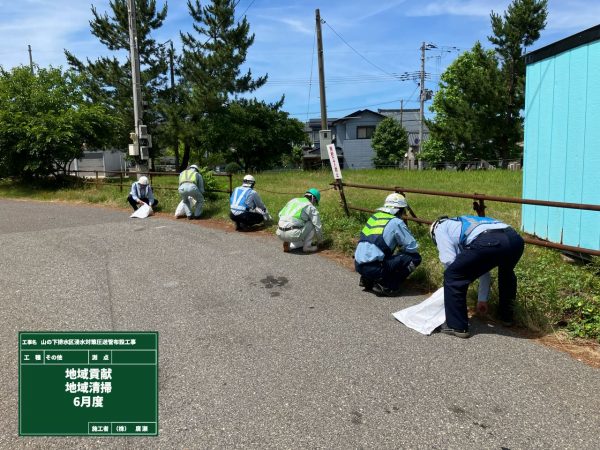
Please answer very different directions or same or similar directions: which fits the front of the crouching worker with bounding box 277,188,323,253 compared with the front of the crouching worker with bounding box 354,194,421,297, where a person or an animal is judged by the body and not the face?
same or similar directions

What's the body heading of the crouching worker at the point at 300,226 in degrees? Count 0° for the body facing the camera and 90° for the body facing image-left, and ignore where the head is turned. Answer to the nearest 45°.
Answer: approximately 225°

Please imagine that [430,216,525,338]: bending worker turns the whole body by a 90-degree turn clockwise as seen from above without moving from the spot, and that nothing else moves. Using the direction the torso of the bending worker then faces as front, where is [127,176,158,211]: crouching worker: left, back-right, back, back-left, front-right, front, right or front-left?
front-left

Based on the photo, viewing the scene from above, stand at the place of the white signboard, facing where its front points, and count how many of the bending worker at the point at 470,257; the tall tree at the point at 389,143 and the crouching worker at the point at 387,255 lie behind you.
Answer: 1

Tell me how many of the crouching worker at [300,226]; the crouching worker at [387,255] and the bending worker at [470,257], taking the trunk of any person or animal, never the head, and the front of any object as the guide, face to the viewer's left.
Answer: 1

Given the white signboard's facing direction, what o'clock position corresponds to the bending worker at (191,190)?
The bending worker is roughly at 4 o'clock from the white signboard.

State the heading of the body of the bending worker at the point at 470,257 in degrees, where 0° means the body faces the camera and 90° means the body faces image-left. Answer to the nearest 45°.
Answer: approximately 90°

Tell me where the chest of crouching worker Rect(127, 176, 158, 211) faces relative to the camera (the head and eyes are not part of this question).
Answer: toward the camera
